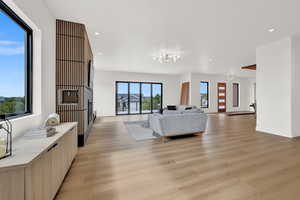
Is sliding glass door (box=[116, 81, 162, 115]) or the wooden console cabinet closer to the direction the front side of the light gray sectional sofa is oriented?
the sliding glass door

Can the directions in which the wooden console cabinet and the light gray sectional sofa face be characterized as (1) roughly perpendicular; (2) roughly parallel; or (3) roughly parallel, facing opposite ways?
roughly perpendicular

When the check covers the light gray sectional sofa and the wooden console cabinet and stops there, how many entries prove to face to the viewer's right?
1

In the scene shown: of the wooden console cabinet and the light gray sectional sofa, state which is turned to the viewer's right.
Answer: the wooden console cabinet

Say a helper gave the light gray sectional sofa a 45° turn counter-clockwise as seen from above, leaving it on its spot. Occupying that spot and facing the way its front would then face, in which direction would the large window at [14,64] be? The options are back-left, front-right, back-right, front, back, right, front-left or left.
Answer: front-left

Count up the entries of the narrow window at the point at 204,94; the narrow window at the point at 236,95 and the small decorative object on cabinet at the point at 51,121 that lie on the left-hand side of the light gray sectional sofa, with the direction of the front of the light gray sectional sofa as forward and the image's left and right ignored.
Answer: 1

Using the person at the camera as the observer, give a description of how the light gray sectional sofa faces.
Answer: facing away from the viewer and to the left of the viewer

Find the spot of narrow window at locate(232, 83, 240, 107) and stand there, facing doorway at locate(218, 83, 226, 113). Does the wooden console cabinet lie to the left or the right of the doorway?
left

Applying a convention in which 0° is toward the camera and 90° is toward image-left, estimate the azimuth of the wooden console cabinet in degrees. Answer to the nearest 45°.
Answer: approximately 270°
